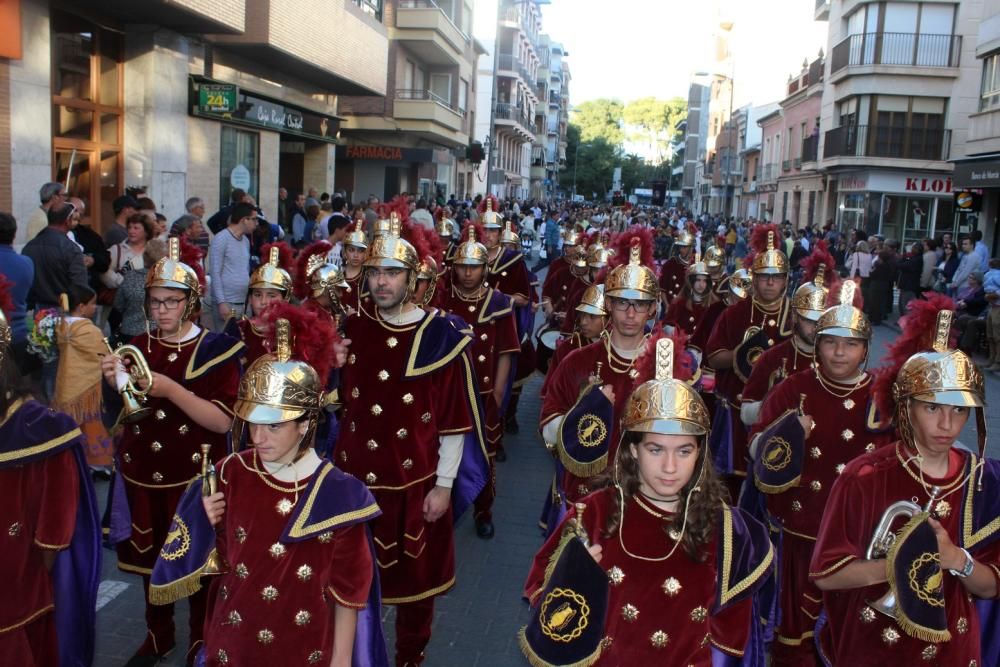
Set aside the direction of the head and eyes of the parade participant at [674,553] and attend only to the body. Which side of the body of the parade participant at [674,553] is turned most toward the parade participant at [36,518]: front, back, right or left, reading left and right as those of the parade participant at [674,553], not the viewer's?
right

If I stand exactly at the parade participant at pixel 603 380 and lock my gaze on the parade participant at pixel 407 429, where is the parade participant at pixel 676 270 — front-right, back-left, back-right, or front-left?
back-right

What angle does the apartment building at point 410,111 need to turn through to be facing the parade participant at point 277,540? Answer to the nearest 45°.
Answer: approximately 45° to its right

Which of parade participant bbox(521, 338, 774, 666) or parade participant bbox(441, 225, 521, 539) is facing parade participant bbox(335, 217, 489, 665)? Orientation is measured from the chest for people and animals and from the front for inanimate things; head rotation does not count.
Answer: parade participant bbox(441, 225, 521, 539)

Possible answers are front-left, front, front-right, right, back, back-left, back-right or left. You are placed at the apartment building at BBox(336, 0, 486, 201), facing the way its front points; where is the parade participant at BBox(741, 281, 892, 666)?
front-right

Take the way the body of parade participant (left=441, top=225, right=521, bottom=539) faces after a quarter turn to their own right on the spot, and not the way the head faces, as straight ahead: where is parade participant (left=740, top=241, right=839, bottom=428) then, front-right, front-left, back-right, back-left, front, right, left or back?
back-left

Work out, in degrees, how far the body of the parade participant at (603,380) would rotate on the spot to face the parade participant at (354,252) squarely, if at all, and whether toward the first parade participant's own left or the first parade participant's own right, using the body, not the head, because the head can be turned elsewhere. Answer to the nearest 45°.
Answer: approximately 135° to the first parade participant's own right

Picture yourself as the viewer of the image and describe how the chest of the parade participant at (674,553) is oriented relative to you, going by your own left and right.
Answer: facing the viewer

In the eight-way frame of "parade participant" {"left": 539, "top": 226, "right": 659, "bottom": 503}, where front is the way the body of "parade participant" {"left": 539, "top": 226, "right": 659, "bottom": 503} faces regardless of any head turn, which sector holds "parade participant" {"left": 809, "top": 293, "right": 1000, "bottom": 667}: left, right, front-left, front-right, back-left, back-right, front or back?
front-left

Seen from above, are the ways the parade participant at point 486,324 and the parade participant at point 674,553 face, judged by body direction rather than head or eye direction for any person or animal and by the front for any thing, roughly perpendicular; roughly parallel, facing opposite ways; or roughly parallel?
roughly parallel

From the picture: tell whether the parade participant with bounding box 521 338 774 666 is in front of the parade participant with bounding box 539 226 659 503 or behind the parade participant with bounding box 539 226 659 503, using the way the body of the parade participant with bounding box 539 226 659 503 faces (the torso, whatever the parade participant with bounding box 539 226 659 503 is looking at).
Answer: in front

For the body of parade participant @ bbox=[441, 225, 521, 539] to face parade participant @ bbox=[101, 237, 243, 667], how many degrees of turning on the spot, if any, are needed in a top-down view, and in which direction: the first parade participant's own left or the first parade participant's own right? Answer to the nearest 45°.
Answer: approximately 45° to the first parade participant's own right

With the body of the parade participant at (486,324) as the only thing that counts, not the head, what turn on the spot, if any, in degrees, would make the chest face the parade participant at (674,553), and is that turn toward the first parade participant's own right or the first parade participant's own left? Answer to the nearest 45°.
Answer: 0° — they already face them

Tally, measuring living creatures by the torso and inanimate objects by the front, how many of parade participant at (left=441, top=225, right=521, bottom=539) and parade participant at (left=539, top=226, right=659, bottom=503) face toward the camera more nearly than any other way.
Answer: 2

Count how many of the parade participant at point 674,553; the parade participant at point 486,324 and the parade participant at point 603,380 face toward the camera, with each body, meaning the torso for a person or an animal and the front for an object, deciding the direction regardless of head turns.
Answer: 3

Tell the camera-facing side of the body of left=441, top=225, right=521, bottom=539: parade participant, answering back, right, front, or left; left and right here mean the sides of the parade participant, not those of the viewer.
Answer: front

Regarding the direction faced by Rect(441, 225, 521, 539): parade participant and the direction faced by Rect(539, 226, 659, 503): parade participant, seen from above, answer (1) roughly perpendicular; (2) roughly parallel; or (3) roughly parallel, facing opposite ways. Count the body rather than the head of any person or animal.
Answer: roughly parallel

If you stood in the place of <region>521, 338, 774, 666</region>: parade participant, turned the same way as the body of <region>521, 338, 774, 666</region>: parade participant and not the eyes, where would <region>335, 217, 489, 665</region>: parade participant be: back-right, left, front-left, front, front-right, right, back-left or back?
back-right

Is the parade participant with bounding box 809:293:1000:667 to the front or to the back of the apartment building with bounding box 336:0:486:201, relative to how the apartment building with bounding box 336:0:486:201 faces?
to the front

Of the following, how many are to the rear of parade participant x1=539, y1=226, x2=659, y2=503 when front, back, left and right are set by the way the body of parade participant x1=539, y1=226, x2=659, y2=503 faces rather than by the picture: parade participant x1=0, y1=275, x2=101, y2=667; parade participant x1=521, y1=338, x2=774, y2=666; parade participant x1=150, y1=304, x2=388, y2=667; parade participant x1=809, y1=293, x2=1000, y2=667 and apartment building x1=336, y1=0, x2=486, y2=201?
1

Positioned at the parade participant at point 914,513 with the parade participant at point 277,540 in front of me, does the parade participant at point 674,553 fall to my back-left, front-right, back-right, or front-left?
front-left

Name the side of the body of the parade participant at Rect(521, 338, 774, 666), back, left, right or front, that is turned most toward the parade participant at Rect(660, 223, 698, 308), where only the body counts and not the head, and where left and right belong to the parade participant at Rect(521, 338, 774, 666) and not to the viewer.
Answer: back
